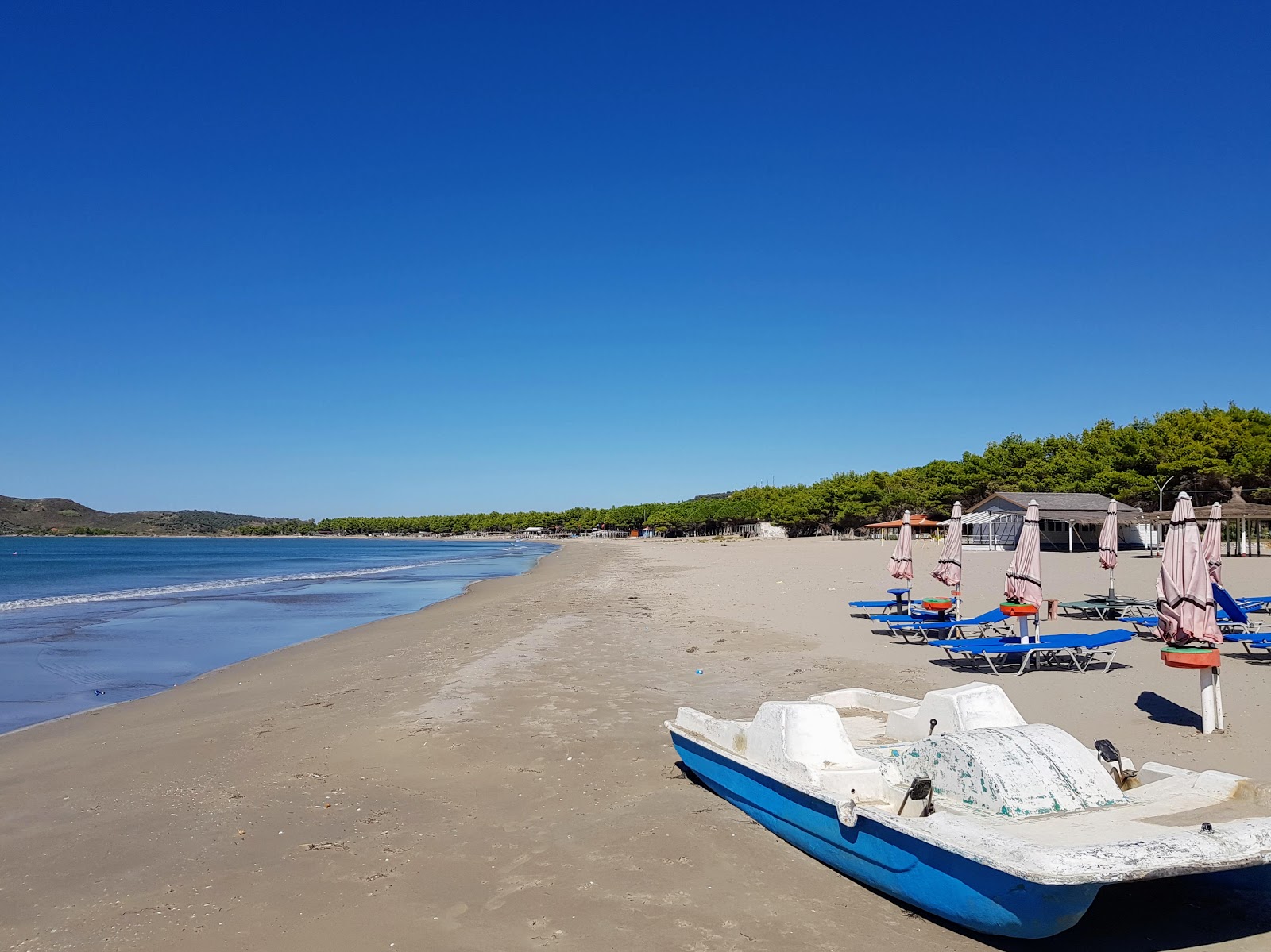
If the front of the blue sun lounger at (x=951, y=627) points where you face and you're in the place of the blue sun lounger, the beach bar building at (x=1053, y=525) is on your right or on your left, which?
on your right

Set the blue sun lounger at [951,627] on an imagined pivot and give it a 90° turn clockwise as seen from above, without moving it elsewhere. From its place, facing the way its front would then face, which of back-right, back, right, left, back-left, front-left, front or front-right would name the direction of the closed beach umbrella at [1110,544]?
front-right

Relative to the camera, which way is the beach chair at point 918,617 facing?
to the viewer's left

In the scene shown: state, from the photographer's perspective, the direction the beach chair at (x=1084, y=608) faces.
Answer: facing to the left of the viewer

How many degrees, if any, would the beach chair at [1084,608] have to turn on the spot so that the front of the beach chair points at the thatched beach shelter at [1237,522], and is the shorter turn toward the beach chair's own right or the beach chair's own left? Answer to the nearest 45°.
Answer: approximately 90° to the beach chair's own right

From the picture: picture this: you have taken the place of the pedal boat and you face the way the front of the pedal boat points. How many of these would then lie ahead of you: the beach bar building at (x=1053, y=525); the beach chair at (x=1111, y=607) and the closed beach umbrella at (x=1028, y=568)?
0

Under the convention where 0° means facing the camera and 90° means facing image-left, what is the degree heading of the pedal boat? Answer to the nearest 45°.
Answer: approximately 315°

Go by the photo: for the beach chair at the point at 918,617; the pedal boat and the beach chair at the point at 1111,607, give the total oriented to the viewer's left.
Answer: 2

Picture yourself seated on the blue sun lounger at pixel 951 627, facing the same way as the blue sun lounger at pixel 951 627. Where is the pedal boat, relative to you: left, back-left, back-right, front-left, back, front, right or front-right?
left

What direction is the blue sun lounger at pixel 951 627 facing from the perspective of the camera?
to the viewer's left

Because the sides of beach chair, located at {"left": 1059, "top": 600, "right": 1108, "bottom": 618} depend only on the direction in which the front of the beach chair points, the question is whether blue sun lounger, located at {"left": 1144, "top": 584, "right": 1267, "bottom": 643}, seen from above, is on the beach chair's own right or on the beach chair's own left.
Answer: on the beach chair's own left

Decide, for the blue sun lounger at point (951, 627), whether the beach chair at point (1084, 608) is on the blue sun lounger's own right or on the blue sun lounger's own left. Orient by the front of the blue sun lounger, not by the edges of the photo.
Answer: on the blue sun lounger's own right

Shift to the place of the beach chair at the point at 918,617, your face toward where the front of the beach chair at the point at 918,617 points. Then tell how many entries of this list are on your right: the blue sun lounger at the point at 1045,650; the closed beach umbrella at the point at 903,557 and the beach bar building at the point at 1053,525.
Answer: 2

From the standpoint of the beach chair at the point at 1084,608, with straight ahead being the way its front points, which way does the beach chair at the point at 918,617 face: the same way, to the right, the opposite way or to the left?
the same way

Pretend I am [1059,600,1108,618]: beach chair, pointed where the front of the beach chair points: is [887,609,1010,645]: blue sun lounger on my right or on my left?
on my left

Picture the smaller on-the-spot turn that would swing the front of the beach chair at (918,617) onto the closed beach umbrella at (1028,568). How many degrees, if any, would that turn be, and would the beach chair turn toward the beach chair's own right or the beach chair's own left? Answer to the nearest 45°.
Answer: approximately 135° to the beach chair's own left

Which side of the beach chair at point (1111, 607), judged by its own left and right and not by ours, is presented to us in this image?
left
